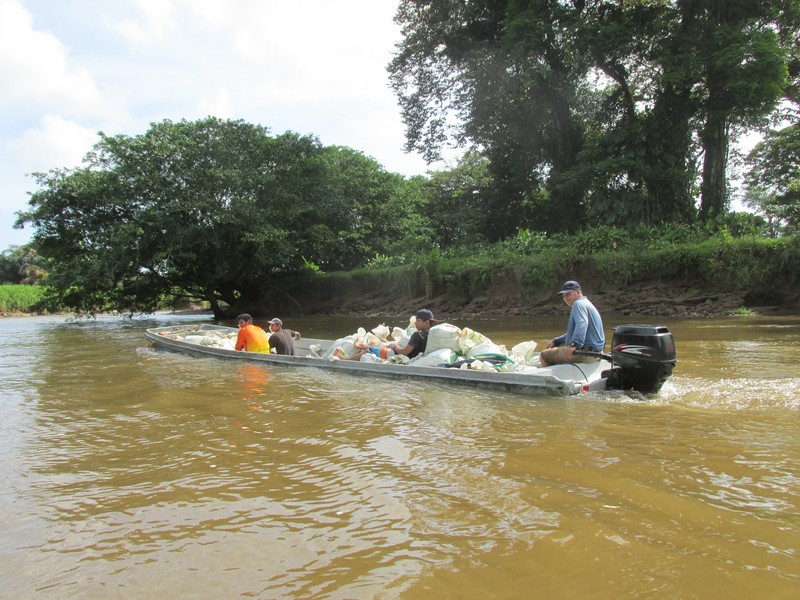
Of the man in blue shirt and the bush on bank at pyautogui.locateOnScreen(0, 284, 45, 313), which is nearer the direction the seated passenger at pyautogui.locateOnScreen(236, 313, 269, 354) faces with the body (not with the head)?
the bush on bank

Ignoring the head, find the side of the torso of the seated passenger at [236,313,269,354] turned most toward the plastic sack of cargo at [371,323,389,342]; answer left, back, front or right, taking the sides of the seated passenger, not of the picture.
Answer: back

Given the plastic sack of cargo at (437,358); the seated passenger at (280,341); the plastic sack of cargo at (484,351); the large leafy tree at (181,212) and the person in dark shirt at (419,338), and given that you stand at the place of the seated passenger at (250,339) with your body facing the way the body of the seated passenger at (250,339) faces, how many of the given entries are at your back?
4

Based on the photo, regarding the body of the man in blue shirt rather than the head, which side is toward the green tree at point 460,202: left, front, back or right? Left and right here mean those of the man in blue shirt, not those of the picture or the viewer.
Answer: right

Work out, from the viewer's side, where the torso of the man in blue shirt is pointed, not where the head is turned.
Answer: to the viewer's left

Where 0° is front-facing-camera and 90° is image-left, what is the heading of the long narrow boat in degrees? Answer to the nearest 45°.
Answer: approximately 135°

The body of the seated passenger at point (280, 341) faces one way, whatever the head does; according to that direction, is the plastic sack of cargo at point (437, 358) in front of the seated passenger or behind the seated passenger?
behind

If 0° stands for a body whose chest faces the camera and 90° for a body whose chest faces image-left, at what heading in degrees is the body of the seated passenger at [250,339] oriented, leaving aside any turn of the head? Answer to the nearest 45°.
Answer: approximately 135°

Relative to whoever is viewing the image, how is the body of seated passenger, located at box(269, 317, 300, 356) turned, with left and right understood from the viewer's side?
facing away from the viewer and to the left of the viewer
